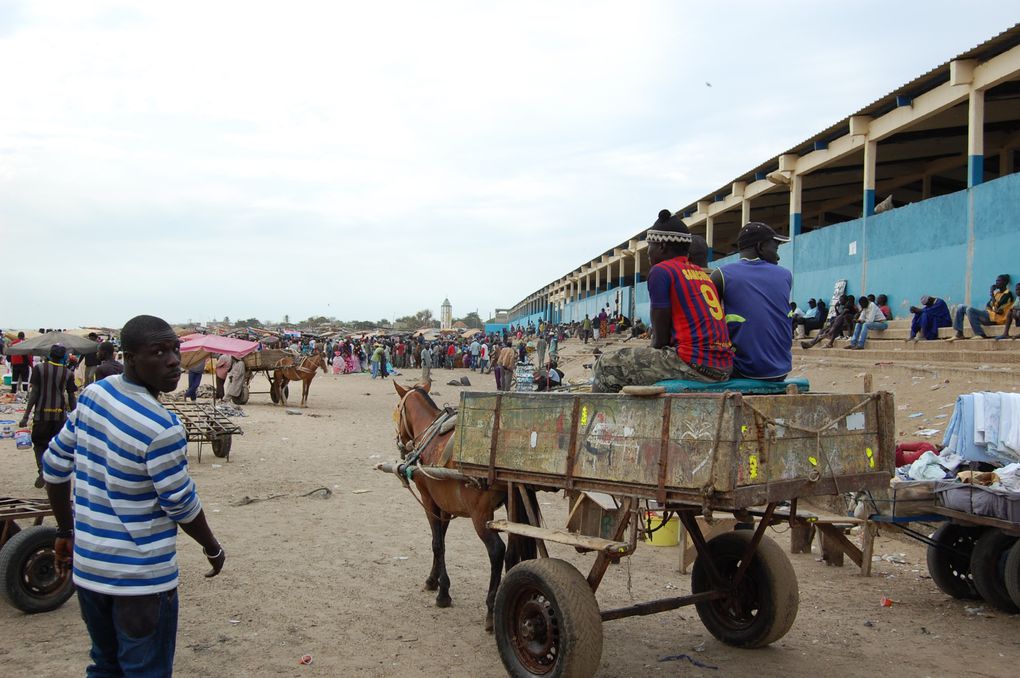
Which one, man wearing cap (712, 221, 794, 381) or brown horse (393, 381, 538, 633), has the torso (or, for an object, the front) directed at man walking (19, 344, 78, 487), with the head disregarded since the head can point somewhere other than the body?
the brown horse

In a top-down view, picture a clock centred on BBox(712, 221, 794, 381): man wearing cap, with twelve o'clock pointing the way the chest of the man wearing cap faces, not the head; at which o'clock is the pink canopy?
The pink canopy is roughly at 11 o'clock from the man wearing cap.

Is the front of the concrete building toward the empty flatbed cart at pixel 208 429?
yes

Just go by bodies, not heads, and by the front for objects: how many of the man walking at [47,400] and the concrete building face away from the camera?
1

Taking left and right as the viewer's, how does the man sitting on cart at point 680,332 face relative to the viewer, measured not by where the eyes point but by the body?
facing away from the viewer and to the left of the viewer

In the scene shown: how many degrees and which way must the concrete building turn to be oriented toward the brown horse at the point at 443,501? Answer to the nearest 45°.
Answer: approximately 45° to its left

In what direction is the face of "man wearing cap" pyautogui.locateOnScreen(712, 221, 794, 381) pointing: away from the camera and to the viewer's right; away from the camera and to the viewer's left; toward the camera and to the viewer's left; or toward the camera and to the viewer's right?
away from the camera and to the viewer's right

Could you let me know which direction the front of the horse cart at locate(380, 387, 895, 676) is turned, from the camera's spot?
facing away from the viewer and to the left of the viewer

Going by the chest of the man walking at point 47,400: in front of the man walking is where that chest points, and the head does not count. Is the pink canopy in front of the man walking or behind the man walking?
in front

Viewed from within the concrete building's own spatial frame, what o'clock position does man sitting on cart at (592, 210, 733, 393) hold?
The man sitting on cart is roughly at 11 o'clock from the concrete building.

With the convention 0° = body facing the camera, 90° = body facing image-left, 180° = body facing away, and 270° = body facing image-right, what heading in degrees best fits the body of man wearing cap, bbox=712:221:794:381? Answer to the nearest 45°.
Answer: approximately 225°

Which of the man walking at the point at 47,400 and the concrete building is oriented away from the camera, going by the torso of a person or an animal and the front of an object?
the man walking

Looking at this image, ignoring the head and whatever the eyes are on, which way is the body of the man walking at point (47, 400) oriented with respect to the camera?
away from the camera

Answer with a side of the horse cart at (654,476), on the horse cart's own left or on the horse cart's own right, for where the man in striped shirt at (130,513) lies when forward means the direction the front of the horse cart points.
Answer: on the horse cart's own left
